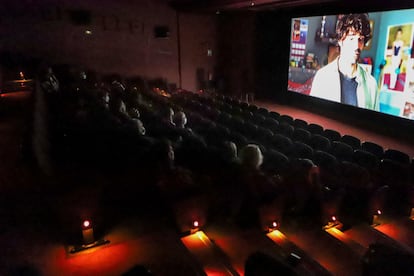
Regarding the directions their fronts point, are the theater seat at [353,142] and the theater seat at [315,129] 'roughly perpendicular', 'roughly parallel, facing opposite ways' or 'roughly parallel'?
roughly parallel

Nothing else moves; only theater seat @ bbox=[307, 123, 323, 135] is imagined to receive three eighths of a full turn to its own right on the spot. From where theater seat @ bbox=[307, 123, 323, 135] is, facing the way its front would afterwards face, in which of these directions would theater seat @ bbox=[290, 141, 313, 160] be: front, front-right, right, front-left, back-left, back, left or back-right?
front

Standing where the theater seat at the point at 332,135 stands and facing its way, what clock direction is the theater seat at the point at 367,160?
the theater seat at the point at 367,160 is roughly at 4 o'clock from the theater seat at the point at 332,135.

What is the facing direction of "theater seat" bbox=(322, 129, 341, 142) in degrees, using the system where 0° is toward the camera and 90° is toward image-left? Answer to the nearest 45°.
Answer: approximately 225°

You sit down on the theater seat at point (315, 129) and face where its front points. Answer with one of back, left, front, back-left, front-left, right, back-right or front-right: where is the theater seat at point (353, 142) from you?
right

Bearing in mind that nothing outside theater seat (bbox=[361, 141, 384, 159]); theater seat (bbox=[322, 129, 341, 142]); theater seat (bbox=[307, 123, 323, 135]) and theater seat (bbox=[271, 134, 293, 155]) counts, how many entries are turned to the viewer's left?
0

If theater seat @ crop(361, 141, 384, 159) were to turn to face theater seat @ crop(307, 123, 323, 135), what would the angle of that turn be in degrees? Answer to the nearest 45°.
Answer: approximately 90° to its left

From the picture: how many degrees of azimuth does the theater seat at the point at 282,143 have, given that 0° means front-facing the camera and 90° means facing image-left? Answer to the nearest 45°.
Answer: approximately 225°

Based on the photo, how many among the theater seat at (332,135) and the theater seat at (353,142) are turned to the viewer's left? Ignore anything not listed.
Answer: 0

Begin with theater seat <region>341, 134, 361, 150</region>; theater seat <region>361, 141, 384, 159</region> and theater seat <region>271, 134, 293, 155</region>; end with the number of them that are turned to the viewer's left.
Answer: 0

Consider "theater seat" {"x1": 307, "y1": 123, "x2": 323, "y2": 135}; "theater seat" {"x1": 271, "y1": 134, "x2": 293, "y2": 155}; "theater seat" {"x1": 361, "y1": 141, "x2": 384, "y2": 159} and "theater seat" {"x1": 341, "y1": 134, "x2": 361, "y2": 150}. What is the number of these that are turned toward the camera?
0

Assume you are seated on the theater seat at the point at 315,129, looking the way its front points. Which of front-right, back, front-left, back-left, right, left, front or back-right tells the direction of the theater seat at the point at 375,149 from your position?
right

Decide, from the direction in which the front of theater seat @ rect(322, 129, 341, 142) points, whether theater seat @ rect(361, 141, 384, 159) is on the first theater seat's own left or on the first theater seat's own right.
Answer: on the first theater seat's own right

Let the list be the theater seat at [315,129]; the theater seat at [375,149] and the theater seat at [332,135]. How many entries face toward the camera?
0

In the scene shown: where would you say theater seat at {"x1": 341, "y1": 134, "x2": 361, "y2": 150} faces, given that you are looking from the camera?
facing away from the viewer and to the right of the viewer

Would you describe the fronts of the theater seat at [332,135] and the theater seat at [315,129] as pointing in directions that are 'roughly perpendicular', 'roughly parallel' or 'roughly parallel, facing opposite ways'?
roughly parallel
